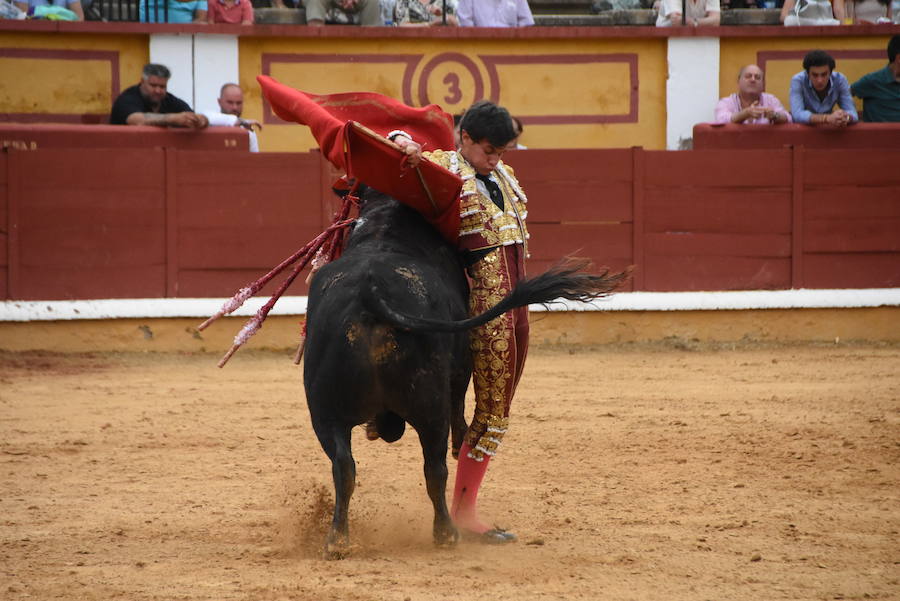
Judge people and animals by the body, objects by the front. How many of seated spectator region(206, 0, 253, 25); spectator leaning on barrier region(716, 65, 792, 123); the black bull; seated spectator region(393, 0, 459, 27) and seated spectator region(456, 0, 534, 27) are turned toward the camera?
4

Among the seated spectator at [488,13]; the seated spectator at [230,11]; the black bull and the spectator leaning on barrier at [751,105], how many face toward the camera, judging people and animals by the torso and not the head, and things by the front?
3

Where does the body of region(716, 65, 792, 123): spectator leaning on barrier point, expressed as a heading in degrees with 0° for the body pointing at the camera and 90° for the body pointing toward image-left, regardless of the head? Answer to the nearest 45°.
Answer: approximately 0°

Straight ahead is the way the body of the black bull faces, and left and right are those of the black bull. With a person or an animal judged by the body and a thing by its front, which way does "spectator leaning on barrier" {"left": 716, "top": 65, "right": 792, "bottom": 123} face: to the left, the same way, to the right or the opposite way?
the opposite way

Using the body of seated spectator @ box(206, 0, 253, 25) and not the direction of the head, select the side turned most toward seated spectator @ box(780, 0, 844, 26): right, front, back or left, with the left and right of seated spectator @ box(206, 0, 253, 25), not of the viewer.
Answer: left

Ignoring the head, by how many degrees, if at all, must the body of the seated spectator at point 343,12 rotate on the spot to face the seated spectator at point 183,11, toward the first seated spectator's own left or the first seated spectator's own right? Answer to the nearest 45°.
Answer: approximately 90° to the first seated spectator's own right

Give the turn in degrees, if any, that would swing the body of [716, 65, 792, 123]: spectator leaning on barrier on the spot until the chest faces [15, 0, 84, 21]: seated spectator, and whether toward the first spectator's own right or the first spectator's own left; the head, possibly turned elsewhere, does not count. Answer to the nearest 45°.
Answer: approximately 90° to the first spectator's own right

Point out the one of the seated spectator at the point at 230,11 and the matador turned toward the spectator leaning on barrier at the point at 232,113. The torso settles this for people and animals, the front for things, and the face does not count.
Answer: the seated spectator at the point at 230,11

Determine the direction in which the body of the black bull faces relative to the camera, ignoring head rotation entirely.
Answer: away from the camera

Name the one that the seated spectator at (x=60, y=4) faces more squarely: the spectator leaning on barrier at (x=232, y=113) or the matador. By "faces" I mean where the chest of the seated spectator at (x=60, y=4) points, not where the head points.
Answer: the matador

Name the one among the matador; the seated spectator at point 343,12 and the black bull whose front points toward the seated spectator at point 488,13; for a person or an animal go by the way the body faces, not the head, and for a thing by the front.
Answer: the black bull
